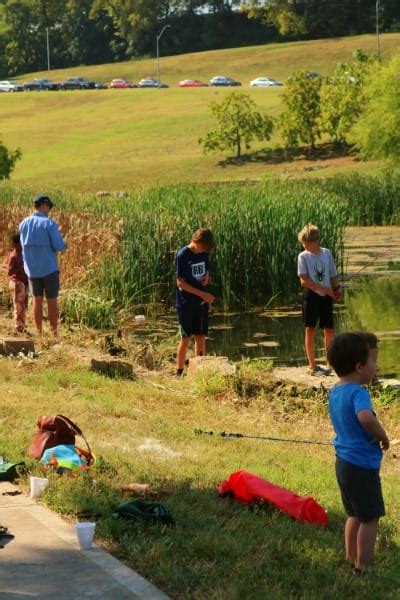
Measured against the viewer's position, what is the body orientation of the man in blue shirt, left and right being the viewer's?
facing away from the viewer and to the right of the viewer

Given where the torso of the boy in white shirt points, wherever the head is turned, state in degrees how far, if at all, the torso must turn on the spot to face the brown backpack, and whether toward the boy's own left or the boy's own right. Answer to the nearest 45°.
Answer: approximately 45° to the boy's own right

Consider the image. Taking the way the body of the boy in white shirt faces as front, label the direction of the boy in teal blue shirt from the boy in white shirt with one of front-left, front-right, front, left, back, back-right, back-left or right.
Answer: front-right

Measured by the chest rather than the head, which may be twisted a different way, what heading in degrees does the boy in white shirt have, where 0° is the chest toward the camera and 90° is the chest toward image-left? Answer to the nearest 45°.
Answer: approximately 315°

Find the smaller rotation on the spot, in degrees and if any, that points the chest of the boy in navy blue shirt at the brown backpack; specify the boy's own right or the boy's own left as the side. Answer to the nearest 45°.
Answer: approximately 45° to the boy's own right

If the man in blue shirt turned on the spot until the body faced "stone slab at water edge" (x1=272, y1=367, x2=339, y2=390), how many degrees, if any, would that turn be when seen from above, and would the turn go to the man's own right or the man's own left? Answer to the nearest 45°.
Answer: approximately 90° to the man's own right

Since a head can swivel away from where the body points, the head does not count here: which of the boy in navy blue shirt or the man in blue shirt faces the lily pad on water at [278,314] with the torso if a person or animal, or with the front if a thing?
the man in blue shirt

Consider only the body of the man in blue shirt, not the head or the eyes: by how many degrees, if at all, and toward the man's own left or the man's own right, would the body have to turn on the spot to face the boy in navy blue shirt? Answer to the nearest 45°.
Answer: approximately 90° to the man's own right

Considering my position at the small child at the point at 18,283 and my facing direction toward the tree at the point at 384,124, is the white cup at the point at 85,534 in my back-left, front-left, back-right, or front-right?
back-right

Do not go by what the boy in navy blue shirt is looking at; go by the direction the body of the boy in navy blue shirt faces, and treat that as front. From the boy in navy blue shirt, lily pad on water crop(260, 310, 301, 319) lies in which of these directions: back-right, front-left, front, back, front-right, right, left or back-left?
back-left
